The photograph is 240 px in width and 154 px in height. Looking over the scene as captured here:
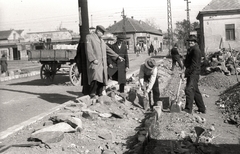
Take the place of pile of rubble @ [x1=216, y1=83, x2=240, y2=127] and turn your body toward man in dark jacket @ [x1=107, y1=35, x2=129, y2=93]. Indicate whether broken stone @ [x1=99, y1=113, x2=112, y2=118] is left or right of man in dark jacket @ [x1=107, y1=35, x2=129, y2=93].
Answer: left

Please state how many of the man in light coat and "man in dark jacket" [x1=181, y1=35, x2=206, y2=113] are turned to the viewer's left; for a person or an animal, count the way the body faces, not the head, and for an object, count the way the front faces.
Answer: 1

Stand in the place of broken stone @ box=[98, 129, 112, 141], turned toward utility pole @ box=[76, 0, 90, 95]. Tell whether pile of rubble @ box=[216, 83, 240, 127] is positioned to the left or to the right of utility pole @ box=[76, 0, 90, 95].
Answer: right

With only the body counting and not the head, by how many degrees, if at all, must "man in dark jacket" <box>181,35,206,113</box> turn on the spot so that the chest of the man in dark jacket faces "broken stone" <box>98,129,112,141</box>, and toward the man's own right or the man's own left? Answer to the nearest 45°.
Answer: approximately 45° to the man's own left

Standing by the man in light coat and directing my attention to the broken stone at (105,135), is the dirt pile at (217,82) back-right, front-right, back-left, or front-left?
back-left

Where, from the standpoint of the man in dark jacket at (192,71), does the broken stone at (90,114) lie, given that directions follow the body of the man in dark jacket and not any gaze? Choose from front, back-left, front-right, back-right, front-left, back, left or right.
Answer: front-left

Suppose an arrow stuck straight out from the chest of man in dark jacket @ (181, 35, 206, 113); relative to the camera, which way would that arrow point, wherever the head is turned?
to the viewer's left

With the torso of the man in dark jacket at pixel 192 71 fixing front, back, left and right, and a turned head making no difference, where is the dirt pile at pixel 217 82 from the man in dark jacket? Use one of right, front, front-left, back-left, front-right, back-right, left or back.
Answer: right

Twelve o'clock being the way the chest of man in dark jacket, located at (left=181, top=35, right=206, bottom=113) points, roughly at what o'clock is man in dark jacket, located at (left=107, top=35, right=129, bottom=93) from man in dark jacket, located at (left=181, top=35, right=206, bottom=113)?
man in dark jacket, located at (left=107, top=35, right=129, bottom=93) is roughly at 1 o'clock from man in dark jacket, located at (left=181, top=35, right=206, bottom=113).

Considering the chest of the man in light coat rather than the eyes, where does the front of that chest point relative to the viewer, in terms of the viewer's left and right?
facing the viewer and to the right of the viewer

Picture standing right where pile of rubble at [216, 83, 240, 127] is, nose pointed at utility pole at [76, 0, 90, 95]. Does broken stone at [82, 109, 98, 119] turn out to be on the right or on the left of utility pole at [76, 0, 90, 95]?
left

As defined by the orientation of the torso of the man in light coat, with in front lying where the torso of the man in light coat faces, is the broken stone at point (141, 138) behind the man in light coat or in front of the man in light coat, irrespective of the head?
in front

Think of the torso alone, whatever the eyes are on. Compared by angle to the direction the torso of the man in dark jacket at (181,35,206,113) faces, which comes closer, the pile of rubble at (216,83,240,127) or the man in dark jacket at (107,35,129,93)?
the man in dark jacket
